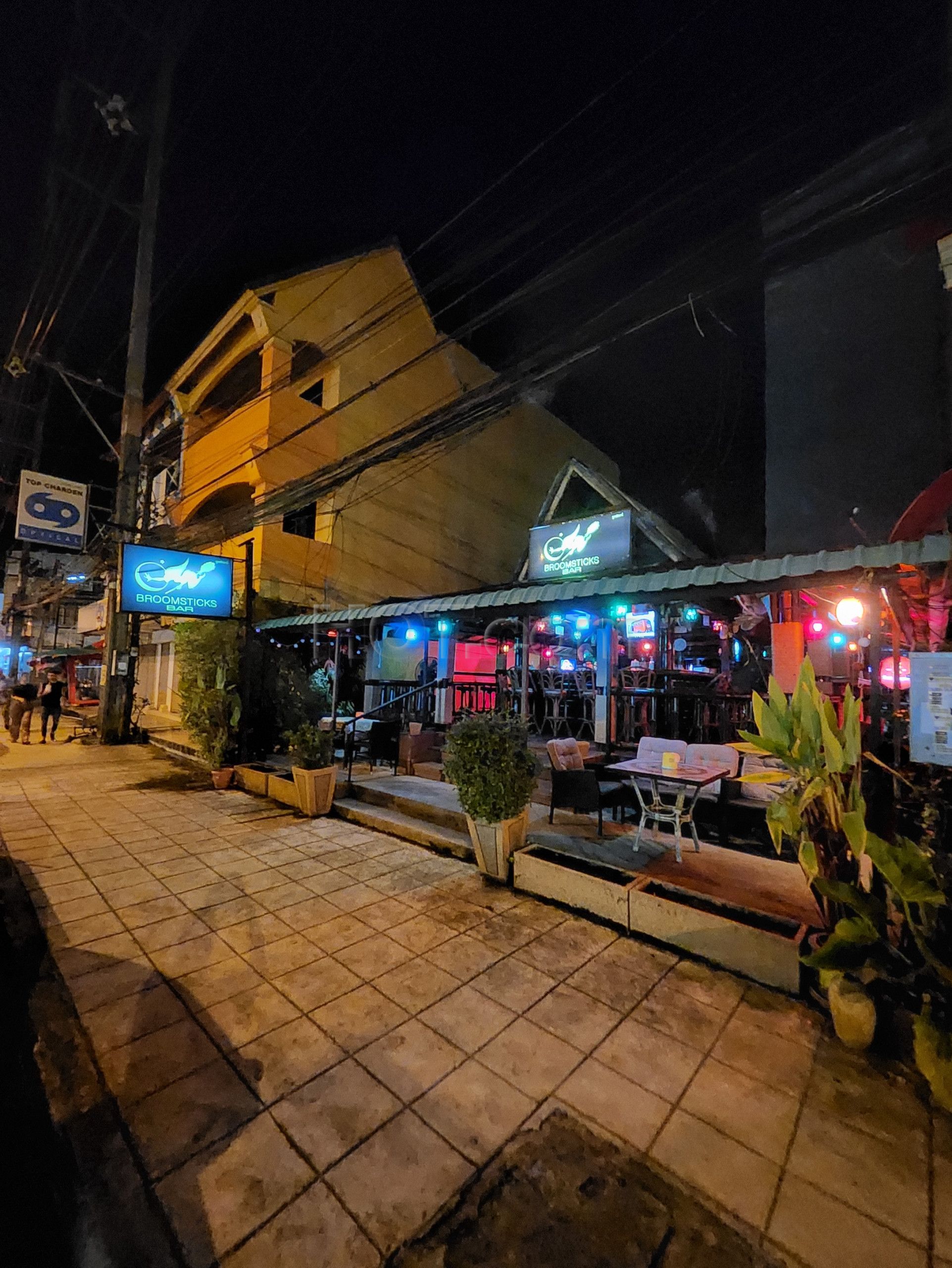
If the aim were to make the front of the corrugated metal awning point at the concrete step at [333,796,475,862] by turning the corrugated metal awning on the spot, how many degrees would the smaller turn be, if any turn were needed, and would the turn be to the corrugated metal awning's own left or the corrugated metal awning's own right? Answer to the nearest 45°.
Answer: approximately 45° to the corrugated metal awning's own right

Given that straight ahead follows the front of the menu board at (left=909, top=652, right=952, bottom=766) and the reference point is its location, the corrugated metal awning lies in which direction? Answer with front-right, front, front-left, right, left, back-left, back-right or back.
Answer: right

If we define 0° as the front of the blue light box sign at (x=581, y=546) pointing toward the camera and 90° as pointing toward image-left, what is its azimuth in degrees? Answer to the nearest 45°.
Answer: approximately 45°

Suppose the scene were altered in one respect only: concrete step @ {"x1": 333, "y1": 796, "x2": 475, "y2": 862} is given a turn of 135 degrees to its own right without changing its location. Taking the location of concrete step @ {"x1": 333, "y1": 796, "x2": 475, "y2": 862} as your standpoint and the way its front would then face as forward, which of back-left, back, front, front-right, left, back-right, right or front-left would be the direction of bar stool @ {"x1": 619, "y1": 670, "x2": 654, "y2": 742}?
front-right

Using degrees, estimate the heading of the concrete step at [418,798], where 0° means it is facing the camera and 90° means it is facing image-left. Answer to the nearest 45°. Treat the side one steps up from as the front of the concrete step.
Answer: approximately 45°

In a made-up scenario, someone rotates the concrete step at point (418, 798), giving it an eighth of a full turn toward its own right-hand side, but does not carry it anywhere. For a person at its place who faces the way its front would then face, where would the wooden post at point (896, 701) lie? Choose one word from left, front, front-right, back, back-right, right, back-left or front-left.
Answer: back-left

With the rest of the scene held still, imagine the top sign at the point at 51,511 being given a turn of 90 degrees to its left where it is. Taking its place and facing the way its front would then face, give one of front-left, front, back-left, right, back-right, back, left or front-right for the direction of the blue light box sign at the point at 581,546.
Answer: front-right

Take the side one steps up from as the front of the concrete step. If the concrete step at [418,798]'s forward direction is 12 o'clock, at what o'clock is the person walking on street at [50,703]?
The person walking on street is roughly at 3 o'clock from the concrete step.

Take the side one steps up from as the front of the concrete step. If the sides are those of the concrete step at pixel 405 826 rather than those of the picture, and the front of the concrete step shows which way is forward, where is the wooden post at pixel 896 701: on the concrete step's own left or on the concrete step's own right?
on the concrete step's own left

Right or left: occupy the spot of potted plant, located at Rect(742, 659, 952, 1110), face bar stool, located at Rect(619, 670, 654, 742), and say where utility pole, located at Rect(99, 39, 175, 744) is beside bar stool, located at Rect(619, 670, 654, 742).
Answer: left

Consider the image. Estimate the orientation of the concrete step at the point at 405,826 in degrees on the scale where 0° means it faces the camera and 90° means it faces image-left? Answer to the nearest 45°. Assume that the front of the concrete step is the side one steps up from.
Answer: approximately 45°

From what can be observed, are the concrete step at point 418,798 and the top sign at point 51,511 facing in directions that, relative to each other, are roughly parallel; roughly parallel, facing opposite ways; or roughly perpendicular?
roughly perpendicular

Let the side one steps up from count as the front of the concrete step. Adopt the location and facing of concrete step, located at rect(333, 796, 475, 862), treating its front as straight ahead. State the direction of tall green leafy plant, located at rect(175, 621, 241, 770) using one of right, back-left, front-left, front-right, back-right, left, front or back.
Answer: right
